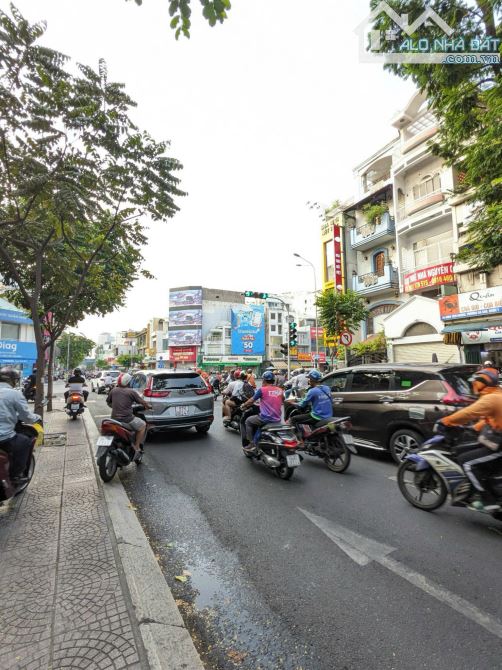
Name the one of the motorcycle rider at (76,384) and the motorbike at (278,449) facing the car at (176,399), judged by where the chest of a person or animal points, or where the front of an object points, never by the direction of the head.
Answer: the motorbike

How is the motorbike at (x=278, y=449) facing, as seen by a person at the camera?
facing away from the viewer and to the left of the viewer

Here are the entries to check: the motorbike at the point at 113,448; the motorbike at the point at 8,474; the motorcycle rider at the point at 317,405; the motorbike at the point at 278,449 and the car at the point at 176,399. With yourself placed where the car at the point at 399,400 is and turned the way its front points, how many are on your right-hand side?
0

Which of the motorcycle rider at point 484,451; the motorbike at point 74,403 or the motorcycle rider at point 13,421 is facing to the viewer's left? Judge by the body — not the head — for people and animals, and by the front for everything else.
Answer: the motorcycle rider at point 484,451

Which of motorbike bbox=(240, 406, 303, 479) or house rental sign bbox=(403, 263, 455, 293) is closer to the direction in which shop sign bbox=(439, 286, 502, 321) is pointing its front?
the motorbike

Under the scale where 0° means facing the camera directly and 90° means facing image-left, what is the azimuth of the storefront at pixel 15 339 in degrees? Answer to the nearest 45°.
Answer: approximately 315°

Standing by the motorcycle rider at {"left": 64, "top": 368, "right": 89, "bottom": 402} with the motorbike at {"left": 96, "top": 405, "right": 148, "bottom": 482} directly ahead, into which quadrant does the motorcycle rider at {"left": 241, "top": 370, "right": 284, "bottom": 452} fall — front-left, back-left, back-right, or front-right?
front-left

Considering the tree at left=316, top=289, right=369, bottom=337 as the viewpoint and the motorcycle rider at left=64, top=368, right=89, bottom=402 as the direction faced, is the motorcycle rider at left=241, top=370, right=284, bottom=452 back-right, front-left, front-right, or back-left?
front-left

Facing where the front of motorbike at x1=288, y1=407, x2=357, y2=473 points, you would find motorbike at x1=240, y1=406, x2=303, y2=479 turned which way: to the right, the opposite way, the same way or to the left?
the same way

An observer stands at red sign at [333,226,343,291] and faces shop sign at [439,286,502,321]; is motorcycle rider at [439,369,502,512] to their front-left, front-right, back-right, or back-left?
front-right

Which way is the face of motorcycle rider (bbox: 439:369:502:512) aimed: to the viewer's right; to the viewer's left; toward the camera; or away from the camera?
to the viewer's left

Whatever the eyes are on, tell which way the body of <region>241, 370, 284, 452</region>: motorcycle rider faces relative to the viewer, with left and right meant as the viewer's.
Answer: facing away from the viewer and to the left of the viewer

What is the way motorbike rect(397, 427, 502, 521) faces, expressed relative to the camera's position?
facing to the left of the viewer

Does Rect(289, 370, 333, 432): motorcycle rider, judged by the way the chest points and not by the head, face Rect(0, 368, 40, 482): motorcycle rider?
no

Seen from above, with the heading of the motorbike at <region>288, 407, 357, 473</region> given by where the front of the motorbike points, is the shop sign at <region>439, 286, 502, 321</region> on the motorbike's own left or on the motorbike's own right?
on the motorbike's own right

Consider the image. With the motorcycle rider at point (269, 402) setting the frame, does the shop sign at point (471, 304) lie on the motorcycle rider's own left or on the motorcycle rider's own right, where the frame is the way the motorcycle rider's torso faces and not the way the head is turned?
on the motorcycle rider's own right

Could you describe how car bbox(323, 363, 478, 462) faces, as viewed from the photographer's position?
facing away from the viewer and to the left of the viewer
